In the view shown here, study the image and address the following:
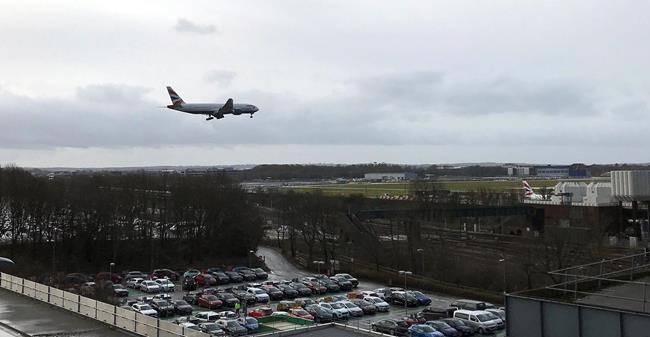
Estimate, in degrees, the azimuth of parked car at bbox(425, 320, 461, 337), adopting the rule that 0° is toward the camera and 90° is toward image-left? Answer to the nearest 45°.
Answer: approximately 315°

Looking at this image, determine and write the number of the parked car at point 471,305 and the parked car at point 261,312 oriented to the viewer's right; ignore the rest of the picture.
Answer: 1

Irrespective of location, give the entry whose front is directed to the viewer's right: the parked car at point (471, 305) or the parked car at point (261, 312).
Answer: the parked car at point (471, 305)

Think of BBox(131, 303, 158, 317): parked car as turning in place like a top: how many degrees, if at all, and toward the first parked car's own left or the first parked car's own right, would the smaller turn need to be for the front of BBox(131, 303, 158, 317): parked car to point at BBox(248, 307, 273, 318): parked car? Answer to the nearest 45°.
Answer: approximately 45° to the first parked car's own left

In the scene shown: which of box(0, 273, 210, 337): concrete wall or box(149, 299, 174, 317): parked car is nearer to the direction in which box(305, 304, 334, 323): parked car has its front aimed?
the concrete wall

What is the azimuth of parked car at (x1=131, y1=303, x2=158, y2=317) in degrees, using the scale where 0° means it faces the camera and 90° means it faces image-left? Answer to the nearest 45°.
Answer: approximately 315°

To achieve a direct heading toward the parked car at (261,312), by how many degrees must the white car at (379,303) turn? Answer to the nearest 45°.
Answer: approximately 135° to its right

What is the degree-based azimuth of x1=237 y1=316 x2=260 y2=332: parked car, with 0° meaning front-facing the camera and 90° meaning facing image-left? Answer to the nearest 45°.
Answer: approximately 315°
